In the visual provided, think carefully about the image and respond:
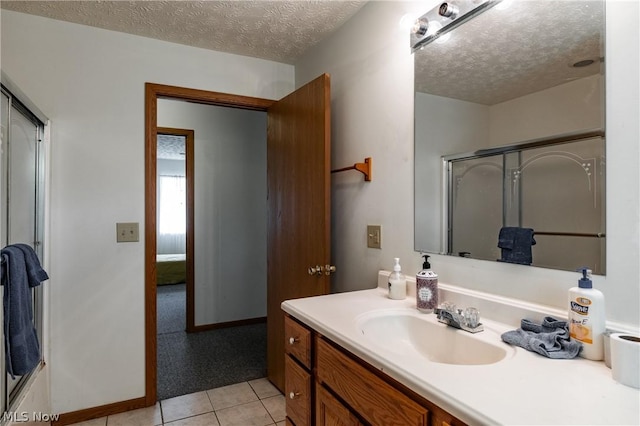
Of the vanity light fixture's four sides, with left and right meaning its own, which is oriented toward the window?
right

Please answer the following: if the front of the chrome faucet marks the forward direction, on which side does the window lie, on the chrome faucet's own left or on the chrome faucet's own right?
on the chrome faucet's own right
